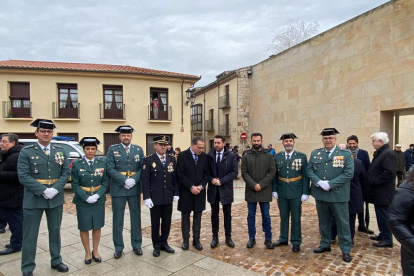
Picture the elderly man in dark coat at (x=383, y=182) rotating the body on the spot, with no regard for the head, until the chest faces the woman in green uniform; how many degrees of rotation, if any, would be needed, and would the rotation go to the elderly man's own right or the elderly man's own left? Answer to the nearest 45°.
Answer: approximately 45° to the elderly man's own left

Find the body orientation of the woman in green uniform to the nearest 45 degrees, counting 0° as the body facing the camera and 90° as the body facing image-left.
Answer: approximately 0°

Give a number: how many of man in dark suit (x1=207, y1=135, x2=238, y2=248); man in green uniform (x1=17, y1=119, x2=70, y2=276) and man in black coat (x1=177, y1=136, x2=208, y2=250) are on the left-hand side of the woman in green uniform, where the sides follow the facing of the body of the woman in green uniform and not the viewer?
2

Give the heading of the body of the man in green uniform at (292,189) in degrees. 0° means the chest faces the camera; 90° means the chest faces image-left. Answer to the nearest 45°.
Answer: approximately 0°
